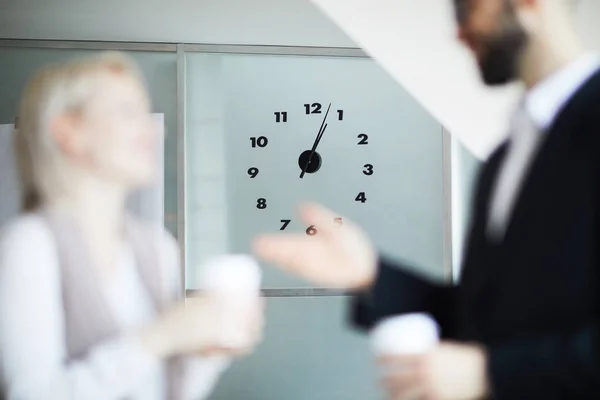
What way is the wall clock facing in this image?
toward the camera

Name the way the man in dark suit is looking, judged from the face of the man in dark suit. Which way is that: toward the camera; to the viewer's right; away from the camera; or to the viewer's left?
to the viewer's left

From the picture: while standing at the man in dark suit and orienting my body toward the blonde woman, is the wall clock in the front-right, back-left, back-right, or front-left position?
front-right

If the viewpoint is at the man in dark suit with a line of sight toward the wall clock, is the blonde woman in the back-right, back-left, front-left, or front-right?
front-left

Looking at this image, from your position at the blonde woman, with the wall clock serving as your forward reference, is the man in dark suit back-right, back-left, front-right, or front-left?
front-right

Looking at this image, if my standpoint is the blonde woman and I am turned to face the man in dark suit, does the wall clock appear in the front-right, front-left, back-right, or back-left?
front-left
